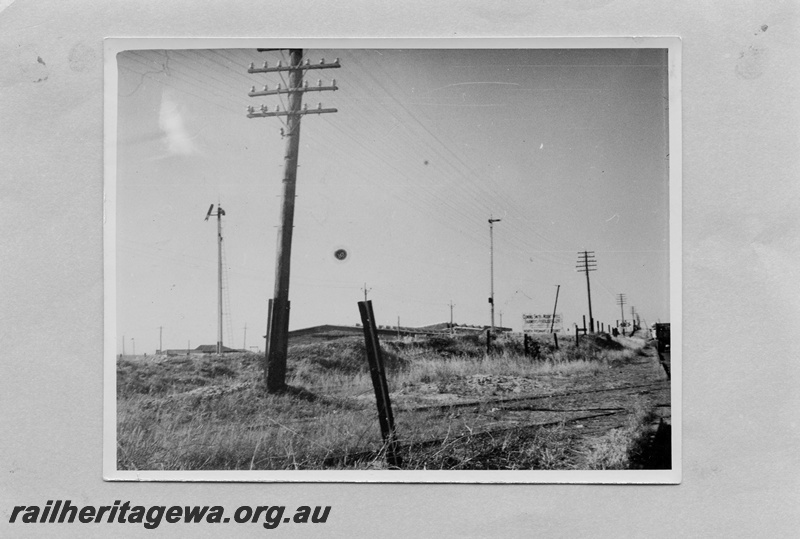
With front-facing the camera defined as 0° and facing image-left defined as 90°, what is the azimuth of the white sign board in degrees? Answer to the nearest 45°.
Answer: approximately 0°
